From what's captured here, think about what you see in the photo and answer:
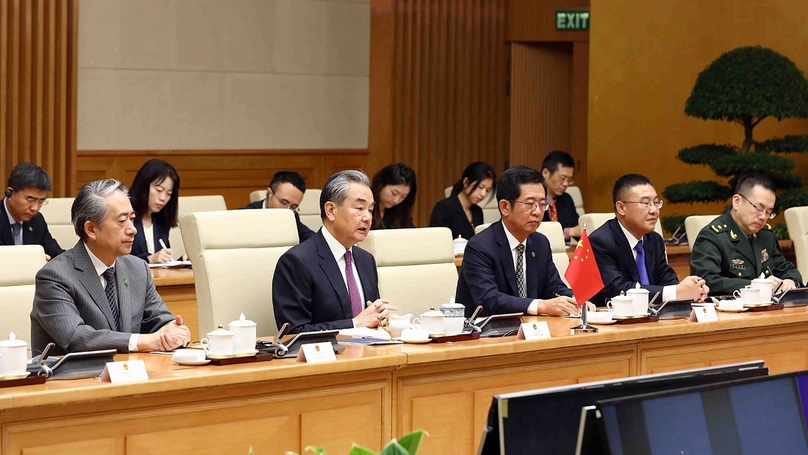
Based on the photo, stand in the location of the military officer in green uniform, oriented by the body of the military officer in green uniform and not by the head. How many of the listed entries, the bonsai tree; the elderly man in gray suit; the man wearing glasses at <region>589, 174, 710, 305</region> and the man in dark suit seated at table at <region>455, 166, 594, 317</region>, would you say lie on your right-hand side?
3

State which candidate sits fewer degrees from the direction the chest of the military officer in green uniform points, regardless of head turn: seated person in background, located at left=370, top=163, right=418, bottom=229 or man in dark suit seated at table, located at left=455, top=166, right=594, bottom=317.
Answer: the man in dark suit seated at table

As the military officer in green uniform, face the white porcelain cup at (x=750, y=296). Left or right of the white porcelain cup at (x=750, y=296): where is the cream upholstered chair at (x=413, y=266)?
right
